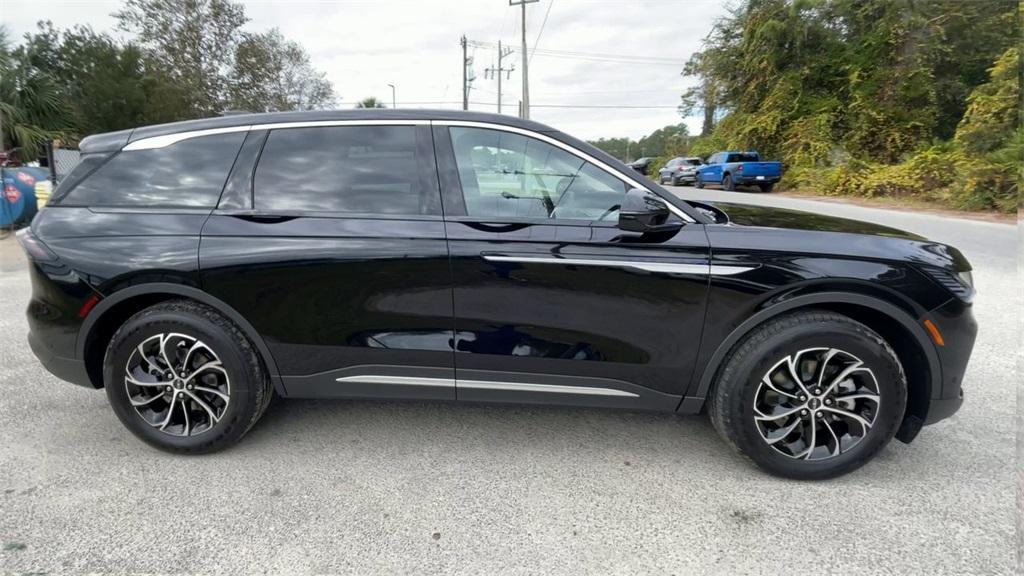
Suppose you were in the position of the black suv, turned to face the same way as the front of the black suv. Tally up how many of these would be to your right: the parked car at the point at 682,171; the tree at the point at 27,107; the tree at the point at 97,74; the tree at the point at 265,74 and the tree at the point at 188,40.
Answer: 0

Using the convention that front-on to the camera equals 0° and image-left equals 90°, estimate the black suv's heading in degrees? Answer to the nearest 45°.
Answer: approximately 270°

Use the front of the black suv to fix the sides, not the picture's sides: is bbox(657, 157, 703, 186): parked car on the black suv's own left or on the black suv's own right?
on the black suv's own left

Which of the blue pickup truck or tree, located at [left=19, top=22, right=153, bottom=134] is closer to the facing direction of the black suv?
the blue pickup truck

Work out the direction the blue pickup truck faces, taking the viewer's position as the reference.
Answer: facing away from the viewer and to the left of the viewer

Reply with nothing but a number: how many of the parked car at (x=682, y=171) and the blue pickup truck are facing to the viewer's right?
0

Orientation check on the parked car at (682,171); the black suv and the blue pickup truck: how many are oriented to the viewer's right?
1

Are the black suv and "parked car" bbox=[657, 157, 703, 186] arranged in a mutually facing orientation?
no

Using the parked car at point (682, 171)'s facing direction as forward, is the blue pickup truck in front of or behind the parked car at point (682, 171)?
behind

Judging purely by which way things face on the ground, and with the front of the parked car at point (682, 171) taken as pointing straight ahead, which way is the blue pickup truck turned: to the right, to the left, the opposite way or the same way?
the same way
